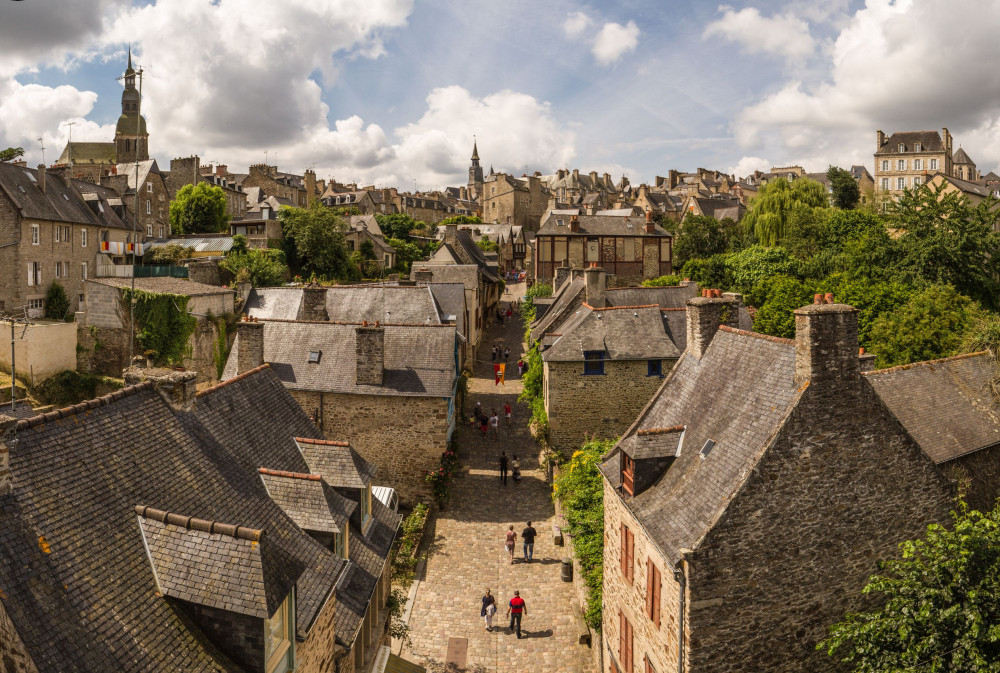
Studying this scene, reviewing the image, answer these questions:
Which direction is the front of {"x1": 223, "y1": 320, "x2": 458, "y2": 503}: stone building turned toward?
to the viewer's right

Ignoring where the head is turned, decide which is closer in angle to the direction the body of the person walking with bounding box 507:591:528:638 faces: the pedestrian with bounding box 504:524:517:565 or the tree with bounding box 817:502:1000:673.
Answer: the pedestrian

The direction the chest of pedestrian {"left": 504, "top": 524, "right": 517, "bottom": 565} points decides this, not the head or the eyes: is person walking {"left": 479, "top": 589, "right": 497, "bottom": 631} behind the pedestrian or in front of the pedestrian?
behind

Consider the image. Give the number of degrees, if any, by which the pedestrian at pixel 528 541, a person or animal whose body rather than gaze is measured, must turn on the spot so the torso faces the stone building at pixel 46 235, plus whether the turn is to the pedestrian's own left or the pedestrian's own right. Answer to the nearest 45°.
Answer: approximately 45° to the pedestrian's own left

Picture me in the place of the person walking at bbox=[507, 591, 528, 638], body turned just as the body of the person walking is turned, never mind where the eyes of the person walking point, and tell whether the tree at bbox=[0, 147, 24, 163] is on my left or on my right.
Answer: on my left

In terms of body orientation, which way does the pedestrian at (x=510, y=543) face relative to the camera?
away from the camera

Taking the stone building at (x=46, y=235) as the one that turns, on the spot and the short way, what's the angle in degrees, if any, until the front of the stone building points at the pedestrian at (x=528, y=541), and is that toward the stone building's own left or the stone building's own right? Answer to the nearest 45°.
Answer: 0° — it already faces them

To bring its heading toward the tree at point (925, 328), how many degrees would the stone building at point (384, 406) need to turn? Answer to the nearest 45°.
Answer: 0° — it already faces it

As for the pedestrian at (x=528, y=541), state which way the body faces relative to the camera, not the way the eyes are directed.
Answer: away from the camera

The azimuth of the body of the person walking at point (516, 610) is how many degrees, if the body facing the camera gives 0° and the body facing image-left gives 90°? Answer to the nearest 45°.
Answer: approximately 180°

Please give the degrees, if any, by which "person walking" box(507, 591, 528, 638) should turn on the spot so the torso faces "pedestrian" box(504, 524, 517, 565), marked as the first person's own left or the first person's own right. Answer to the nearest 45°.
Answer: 0° — they already face them

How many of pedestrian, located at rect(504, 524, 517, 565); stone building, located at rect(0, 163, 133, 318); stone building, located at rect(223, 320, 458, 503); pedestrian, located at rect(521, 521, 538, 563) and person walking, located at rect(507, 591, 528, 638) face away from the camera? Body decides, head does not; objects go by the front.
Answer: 3

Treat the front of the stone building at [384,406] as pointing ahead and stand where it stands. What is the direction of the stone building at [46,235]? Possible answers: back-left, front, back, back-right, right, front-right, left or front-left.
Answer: back-left
